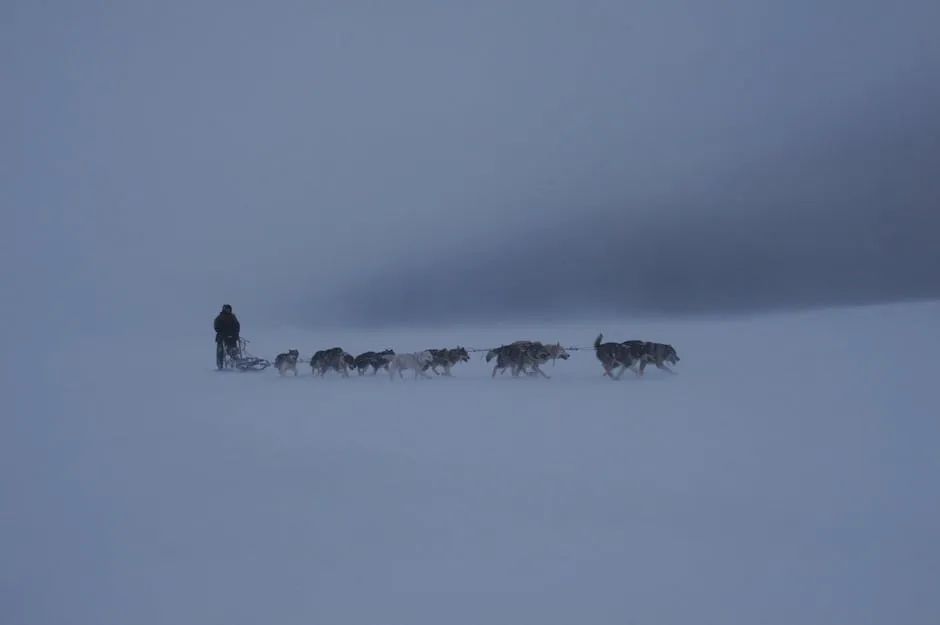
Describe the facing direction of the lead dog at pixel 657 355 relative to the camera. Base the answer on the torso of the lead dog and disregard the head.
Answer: to the viewer's right

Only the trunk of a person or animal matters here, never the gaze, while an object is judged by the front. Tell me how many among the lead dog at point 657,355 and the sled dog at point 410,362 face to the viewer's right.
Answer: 2

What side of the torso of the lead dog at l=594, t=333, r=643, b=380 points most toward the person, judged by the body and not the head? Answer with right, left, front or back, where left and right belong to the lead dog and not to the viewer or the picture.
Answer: back

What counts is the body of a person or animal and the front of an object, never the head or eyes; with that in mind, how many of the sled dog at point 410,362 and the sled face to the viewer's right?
2

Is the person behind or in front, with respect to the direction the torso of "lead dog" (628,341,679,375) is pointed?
behind

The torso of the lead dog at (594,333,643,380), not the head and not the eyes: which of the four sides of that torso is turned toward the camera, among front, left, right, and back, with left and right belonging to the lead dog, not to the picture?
right

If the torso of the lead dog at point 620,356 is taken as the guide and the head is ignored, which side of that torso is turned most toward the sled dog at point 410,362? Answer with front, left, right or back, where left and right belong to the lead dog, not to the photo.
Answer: back

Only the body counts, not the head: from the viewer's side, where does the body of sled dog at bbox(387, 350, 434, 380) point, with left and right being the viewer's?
facing to the right of the viewer

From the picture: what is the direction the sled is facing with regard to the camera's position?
facing to the right of the viewer

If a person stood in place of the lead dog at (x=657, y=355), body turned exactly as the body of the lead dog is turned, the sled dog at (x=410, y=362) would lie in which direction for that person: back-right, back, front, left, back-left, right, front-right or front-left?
back

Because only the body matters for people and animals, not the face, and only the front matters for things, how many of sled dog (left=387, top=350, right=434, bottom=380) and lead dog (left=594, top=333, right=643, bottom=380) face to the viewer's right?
2

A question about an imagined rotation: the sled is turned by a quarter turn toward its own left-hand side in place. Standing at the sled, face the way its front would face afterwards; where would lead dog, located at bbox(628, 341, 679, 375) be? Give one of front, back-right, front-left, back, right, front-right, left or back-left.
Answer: back-right

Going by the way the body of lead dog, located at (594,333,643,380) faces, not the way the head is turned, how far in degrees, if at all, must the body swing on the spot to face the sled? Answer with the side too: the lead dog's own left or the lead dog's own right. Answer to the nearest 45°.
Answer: approximately 180°

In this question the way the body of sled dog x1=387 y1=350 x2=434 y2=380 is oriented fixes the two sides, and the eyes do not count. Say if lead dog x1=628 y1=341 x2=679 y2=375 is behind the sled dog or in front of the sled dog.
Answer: in front
